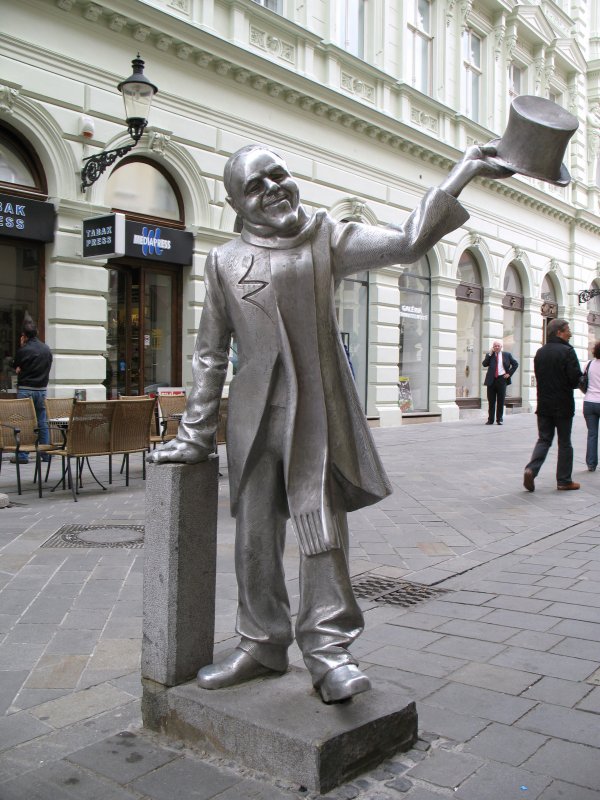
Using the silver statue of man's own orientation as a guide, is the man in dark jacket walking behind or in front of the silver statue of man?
behind

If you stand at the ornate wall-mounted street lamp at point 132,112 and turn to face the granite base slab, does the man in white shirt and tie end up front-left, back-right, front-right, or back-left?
back-left

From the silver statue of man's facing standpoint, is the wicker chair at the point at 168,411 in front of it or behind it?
behind

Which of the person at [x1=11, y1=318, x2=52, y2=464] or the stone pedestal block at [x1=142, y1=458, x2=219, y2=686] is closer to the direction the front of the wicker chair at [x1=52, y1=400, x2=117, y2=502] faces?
the person

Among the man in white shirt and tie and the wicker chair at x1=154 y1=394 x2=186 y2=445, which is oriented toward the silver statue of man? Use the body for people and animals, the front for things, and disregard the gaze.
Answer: the man in white shirt and tie

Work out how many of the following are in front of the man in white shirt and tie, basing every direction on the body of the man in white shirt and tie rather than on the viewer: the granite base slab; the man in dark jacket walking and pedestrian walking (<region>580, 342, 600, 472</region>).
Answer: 3

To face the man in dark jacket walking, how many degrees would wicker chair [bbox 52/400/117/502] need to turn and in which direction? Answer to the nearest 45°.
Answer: approximately 135° to its right
